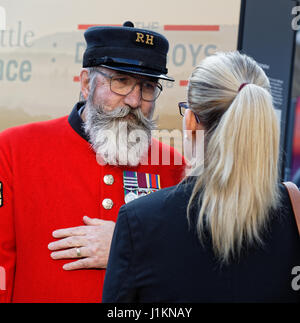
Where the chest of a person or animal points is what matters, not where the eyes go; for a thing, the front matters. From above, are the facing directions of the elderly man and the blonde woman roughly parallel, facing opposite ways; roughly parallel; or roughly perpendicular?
roughly parallel, facing opposite ways

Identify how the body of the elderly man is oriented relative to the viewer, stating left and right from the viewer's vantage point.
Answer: facing the viewer and to the right of the viewer

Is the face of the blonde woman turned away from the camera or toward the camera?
away from the camera

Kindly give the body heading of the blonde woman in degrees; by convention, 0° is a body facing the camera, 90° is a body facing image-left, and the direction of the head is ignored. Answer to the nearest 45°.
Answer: approximately 135°

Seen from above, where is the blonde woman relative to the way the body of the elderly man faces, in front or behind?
in front

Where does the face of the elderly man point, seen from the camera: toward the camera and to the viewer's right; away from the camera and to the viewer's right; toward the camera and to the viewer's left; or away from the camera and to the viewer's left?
toward the camera and to the viewer's right

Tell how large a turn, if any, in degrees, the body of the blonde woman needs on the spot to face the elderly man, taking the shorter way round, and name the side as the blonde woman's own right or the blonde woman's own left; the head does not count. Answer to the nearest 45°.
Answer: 0° — they already face them
